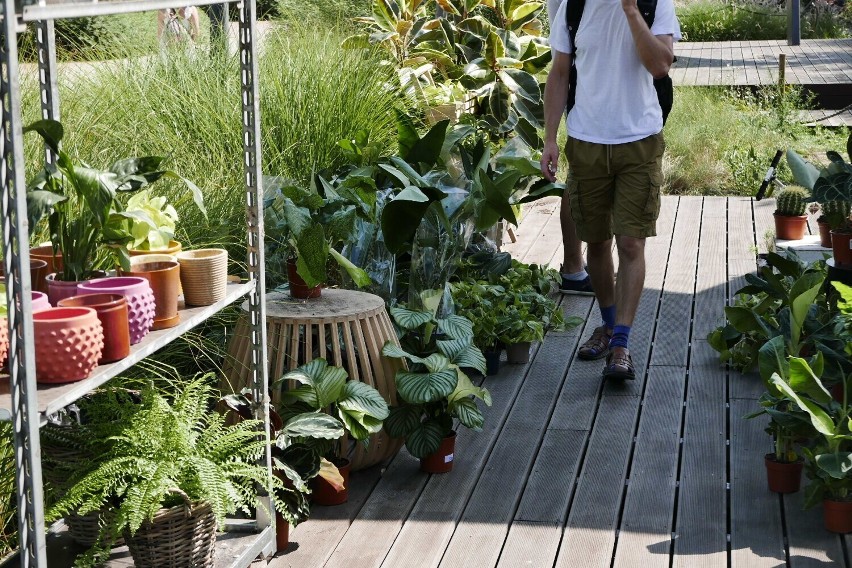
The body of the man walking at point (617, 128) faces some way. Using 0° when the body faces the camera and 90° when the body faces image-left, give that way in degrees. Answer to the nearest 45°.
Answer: approximately 0°

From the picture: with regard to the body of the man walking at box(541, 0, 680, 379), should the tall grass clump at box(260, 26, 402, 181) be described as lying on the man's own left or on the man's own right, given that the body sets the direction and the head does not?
on the man's own right

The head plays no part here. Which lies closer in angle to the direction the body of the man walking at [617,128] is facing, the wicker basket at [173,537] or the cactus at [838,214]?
the wicker basket

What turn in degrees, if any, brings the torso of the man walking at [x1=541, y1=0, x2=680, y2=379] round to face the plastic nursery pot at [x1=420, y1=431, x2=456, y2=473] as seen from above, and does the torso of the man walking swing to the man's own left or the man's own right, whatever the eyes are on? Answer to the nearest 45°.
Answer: approximately 45° to the man's own right

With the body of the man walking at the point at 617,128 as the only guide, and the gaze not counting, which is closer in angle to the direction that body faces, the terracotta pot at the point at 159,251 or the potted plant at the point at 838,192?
the terracotta pot

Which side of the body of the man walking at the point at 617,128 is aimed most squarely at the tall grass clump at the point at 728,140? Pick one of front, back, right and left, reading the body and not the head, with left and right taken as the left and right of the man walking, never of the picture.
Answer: back

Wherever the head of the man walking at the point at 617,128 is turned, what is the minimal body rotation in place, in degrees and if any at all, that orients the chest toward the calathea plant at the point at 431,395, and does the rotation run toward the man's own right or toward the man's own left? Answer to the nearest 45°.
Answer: approximately 45° to the man's own right
